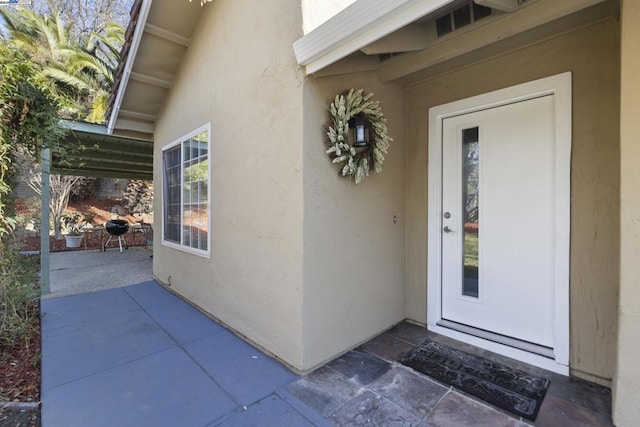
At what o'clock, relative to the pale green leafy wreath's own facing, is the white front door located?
The white front door is roughly at 10 o'clock from the pale green leafy wreath.

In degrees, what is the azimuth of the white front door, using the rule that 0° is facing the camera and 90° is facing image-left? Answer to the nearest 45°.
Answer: approximately 45°

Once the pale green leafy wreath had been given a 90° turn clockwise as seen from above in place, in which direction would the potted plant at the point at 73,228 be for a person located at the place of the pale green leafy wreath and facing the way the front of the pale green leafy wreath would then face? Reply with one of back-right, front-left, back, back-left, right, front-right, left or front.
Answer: right

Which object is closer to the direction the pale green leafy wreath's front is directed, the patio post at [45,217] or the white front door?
the white front door

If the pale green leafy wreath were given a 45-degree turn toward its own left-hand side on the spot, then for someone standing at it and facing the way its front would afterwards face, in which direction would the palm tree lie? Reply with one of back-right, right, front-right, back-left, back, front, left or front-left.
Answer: back-left

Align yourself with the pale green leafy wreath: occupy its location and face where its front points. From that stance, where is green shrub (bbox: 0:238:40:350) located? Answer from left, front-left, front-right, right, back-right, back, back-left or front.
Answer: back-right

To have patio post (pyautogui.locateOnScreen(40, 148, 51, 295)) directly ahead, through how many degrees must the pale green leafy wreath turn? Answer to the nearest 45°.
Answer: approximately 135° to its right

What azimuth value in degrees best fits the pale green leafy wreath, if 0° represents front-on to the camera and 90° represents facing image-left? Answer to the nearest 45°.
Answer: approximately 315°
